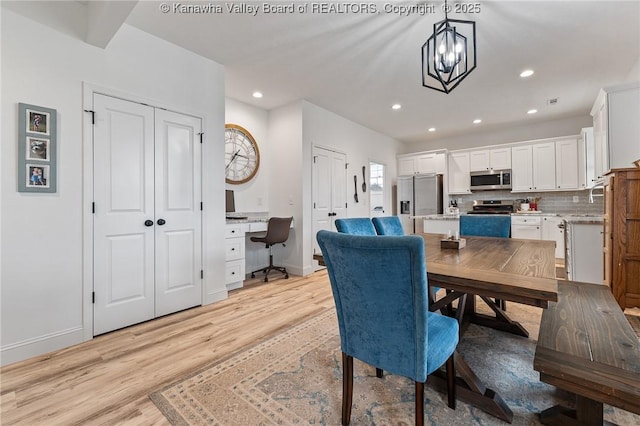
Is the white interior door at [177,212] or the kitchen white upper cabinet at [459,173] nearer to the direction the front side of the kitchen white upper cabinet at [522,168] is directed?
the white interior door

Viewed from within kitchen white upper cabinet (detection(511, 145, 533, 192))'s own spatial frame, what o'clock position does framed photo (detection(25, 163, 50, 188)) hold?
The framed photo is roughly at 1 o'clock from the kitchen white upper cabinet.

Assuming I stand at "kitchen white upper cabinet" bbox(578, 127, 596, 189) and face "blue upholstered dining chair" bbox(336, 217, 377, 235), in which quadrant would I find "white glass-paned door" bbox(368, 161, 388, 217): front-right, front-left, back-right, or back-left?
front-right

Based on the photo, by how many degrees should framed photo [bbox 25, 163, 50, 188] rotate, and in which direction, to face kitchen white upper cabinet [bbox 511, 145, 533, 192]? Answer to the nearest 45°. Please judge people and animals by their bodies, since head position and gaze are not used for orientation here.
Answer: approximately 90° to its left

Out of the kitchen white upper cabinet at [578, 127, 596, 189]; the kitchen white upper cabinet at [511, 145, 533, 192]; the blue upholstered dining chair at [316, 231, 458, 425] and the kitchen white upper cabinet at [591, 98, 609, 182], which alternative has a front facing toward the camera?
the kitchen white upper cabinet at [511, 145, 533, 192]

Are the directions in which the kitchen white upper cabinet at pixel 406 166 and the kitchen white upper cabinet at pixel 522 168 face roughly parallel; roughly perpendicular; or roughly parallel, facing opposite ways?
roughly parallel

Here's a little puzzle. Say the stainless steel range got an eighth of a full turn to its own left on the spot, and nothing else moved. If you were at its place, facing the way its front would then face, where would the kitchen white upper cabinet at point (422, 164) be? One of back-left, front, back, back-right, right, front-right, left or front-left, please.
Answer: back-right

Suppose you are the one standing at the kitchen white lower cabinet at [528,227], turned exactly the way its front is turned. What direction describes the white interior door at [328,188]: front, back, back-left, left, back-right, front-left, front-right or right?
front-right

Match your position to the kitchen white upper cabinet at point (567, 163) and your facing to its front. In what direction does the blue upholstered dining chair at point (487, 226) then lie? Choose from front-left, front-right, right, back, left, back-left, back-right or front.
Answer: front

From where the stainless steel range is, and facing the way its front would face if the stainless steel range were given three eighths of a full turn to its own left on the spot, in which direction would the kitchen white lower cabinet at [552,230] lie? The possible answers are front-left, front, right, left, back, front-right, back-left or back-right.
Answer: right

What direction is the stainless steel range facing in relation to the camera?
toward the camera

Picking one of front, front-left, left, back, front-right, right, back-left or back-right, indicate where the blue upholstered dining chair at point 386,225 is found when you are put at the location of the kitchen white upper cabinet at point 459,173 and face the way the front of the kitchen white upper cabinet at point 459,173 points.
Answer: front

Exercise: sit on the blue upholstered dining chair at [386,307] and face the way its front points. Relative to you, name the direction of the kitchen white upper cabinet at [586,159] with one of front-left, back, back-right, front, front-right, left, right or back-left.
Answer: front

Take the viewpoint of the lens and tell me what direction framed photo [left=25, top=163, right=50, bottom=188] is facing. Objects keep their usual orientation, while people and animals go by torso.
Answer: facing the viewer

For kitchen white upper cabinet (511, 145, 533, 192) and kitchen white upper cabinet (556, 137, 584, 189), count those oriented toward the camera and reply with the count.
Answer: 2
